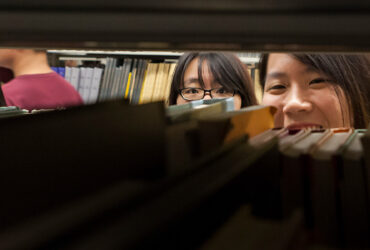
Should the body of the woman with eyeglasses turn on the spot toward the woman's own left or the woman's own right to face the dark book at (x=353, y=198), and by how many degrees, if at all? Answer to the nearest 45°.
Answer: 0° — they already face it

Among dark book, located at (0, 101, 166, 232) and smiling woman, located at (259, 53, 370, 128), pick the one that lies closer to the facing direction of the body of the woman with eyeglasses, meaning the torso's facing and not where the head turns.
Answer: the dark book

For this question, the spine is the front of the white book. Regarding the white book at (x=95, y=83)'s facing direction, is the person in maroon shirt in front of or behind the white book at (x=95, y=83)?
in front

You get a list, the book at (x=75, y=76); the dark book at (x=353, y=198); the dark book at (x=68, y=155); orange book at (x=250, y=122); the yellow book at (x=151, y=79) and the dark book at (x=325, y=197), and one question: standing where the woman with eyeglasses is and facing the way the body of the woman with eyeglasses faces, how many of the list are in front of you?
4

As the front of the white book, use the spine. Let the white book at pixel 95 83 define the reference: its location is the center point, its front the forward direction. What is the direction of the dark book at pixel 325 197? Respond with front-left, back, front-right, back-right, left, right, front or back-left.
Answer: front

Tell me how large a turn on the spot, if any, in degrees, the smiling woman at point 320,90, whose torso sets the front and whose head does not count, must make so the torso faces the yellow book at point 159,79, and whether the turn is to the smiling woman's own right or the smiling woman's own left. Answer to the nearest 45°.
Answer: approximately 90° to the smiling woman's own right

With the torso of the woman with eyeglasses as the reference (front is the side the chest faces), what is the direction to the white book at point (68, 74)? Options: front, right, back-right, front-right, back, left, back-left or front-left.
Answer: back-right

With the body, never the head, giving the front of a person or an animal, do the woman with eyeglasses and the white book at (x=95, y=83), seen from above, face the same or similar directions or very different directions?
same or similar directions

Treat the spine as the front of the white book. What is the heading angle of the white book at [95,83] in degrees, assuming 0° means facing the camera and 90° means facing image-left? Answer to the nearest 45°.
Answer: approximately 0°

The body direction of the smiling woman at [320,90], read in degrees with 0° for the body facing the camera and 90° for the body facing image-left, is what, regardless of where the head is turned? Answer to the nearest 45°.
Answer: approximately 45°

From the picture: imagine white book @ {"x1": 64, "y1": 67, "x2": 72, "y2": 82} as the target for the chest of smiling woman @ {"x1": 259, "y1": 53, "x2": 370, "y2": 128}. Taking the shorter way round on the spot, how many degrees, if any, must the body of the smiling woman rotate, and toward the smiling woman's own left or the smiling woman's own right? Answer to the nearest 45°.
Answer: approximately 90° to the smiling woman's own right

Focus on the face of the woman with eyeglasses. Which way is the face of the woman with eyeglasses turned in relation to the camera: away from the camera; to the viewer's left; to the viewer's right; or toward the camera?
toward the camera

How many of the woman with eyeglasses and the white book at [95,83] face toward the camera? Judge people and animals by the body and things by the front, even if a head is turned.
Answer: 2

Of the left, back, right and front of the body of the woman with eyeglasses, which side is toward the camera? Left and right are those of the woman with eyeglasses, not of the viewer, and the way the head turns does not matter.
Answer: front

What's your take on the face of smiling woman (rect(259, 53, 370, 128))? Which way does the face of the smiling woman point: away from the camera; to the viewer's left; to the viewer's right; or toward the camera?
toward the camera

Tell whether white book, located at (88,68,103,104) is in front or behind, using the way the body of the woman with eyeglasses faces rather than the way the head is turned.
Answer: behind
